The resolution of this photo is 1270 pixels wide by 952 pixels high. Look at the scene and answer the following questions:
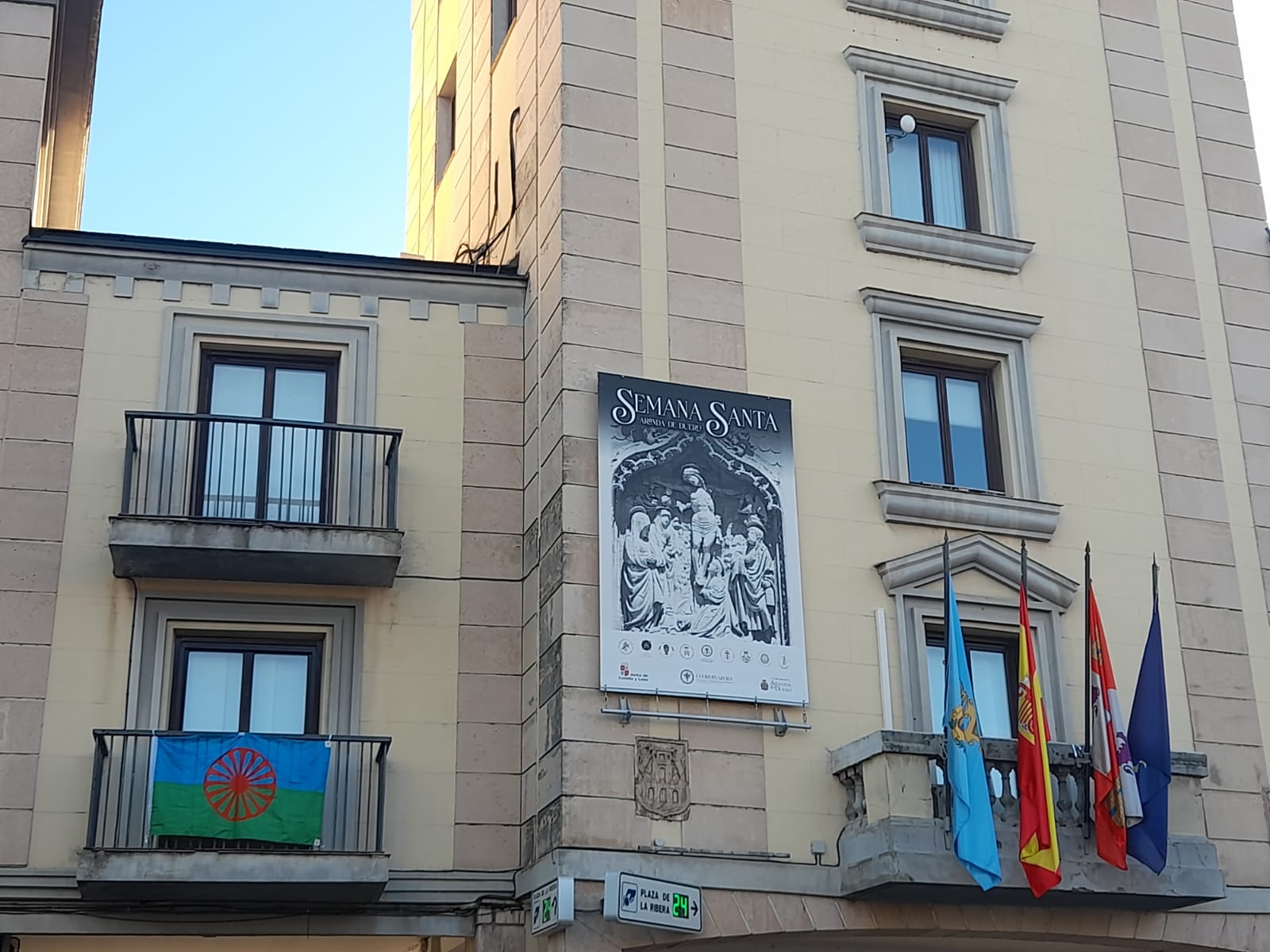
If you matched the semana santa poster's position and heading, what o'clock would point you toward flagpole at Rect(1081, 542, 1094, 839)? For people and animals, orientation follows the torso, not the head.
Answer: The flagpole is roughly at 9 o'clock from the semana santa poster.

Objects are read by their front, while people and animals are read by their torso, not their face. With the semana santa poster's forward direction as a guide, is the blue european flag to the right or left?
on its left

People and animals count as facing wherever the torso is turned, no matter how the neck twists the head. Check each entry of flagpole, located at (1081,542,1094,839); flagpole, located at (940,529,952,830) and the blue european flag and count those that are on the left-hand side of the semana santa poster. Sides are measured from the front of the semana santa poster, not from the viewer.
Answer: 3

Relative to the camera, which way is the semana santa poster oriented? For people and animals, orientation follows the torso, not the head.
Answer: toward the camera

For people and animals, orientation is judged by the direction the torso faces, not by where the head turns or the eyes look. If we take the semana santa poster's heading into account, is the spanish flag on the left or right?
on its left

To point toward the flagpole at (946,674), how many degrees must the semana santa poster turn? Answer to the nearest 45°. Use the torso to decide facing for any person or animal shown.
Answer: approximately 90° to its left
